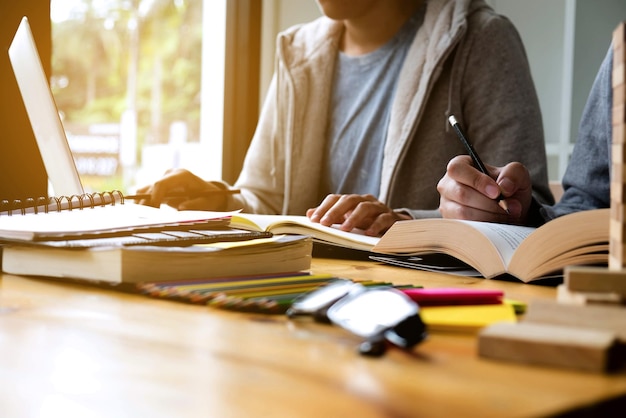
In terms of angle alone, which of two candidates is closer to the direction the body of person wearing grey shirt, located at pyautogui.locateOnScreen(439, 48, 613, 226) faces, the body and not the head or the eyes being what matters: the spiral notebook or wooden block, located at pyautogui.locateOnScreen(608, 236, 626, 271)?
the spiral notebook

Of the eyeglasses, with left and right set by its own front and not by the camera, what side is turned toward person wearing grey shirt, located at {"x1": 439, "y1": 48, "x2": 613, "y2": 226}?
back

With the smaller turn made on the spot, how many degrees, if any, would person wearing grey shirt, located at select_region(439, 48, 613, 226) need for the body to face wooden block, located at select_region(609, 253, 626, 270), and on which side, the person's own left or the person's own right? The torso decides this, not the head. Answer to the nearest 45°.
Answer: approximately 45° to the person's own left

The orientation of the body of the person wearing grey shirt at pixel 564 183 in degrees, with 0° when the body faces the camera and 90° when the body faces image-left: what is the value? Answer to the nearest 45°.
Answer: approximately 45°

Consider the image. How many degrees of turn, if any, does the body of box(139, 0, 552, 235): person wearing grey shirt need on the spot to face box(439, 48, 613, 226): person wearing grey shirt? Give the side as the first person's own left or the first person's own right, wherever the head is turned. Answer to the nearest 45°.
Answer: approximately 90° to the first person's own left

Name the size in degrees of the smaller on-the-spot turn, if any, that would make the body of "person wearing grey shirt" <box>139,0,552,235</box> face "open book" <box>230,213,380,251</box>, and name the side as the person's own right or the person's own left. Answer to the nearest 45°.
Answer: approximately 45° to the person's own left
